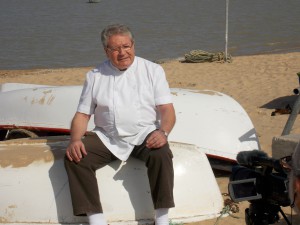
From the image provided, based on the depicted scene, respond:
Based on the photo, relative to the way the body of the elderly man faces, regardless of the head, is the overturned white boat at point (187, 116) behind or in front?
behind

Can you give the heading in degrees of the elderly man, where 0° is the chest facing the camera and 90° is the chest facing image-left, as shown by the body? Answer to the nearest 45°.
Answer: approximately 0°

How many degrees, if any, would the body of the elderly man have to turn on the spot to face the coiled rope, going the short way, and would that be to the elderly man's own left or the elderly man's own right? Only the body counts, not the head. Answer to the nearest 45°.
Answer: approximately 180°

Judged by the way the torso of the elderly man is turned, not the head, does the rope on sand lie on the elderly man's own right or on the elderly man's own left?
on the elderly man's own left

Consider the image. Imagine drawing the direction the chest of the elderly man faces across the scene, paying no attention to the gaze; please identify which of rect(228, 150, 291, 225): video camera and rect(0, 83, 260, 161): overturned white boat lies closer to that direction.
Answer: the video camera
